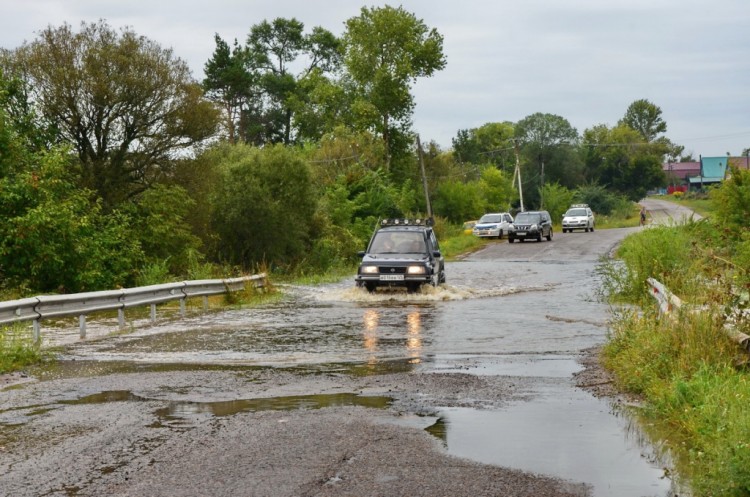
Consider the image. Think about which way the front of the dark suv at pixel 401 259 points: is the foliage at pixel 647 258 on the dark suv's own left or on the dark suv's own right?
on the dark suv's own left

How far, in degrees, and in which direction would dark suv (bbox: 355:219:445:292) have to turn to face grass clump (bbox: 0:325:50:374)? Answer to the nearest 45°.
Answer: approximately 45° to its right

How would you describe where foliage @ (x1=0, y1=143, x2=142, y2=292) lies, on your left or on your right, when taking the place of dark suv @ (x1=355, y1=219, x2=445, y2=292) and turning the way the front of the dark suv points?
on your right

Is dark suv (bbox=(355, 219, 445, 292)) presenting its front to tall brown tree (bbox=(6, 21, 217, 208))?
no

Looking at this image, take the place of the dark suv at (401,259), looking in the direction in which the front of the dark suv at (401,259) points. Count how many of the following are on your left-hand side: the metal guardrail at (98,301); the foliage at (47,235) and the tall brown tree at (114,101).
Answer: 0

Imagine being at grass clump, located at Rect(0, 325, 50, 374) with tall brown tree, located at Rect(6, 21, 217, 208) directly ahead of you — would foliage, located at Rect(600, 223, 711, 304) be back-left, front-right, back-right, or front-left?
front-right

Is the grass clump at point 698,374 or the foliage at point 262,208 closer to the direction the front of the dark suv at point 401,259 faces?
the grass clump

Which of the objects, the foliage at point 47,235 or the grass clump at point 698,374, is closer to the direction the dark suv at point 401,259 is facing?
the grass clump

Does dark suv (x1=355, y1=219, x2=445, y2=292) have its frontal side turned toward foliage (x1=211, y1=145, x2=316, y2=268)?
no

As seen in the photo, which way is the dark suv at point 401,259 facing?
toward the camera
